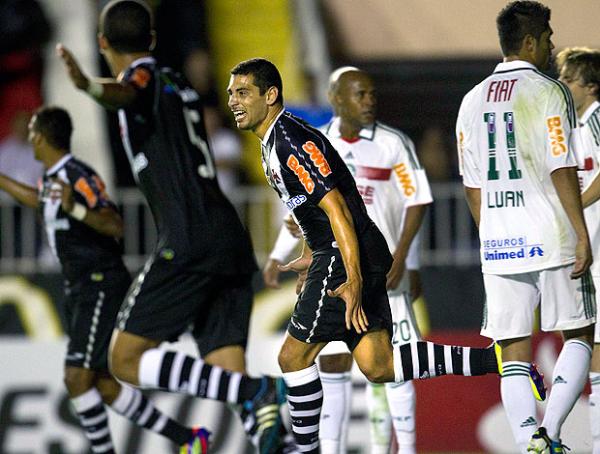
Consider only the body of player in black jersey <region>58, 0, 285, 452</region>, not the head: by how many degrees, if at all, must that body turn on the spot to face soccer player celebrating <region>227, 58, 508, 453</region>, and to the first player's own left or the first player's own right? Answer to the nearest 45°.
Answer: approximately 180°

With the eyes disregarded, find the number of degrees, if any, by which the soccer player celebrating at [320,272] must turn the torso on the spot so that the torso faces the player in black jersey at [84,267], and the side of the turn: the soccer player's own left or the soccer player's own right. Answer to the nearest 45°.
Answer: approximately 45° to the soccer player's own right

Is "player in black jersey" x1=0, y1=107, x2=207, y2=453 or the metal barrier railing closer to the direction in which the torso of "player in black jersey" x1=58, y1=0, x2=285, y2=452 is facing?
the player in black jersey

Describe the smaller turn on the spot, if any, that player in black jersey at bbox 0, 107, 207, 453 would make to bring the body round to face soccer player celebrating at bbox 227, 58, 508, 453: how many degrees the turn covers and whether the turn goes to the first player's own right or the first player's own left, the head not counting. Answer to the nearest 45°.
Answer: approximately 135° to the first player's own left

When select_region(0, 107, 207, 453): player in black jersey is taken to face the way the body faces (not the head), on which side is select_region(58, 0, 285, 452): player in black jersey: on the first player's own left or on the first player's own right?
on the first player's own left

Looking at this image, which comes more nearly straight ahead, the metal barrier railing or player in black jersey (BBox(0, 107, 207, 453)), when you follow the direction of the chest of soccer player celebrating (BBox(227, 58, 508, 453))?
the player in black jersey

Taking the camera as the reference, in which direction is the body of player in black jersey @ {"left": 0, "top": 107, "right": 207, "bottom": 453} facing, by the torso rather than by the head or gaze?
to the viewer's left

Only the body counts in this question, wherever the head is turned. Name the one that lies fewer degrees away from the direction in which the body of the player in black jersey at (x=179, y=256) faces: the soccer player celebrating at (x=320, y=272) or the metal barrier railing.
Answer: the metal barrier railing

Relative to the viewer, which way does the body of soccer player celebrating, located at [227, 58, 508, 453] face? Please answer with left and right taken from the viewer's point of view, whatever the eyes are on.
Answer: facing to the left of the viewer

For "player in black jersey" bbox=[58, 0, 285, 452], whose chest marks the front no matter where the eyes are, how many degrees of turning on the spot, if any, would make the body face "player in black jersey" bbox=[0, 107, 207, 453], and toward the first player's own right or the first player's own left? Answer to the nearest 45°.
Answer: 0° — they already face them

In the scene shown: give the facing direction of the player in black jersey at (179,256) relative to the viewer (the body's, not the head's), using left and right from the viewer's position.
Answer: facing away from the viewer and to the left of the viewer
